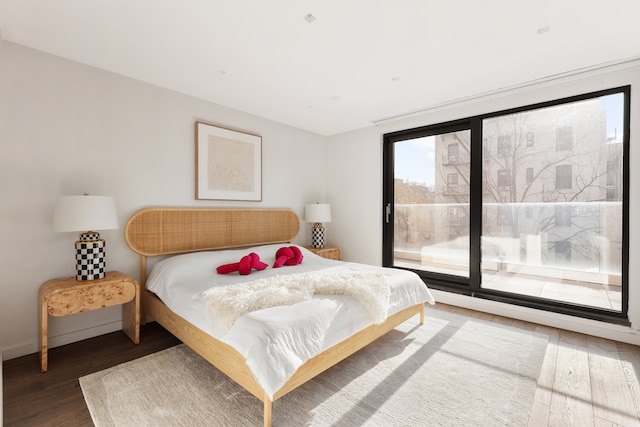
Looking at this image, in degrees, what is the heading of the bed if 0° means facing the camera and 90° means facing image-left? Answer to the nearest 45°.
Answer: approximately 315°

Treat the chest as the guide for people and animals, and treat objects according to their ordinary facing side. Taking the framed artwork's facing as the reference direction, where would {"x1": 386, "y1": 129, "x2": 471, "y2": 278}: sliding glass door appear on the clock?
The sliding glass door is roughly at 11 o'clock from the framed artwork.

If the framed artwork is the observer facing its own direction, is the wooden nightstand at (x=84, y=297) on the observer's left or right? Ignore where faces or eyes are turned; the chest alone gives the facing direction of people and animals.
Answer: on its right

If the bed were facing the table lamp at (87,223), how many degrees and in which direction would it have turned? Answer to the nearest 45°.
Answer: approximately 135° to its right

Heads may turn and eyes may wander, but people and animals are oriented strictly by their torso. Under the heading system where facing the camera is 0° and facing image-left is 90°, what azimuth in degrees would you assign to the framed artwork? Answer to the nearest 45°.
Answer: approximately 315°

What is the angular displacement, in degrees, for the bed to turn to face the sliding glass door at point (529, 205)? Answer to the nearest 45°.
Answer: approximately 45° to its left
